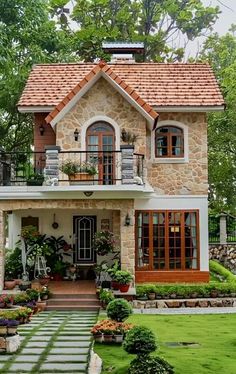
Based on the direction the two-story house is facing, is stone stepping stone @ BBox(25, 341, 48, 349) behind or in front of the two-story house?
in front

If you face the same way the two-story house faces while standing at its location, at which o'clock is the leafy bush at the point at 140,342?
The leafy bush is roughly at 12 o'clock from the two-story house.

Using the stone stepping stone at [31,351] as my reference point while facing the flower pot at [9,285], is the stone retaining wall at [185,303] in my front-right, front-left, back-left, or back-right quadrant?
front-right

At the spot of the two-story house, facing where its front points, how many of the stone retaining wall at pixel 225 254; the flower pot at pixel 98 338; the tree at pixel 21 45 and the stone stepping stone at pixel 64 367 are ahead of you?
2

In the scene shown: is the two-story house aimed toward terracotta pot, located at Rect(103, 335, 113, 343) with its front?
yes

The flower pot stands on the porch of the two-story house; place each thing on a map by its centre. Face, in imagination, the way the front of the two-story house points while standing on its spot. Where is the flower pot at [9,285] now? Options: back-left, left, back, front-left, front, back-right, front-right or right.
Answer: right

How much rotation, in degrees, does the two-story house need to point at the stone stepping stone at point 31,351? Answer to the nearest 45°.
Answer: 0° — it already faces it

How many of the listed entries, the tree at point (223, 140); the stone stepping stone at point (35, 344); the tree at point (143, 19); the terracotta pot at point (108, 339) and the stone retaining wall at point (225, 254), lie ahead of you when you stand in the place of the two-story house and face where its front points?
2

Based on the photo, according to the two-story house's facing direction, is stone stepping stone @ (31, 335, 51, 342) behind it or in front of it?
in front

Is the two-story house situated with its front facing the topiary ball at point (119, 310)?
yes

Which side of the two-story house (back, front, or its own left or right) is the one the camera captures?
front

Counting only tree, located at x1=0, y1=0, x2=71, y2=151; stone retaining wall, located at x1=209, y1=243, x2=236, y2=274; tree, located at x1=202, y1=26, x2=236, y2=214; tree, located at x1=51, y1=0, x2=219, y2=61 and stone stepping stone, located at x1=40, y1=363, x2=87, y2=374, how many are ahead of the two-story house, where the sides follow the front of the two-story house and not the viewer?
1

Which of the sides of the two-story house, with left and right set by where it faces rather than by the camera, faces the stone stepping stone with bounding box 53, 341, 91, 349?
front

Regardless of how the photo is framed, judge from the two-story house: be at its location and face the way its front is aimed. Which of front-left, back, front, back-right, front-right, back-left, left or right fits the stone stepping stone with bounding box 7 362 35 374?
front

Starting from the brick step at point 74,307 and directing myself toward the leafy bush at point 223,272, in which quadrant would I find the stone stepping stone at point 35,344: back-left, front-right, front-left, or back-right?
back-right

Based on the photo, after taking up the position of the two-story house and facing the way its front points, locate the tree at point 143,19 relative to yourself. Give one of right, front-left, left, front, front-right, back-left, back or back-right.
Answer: back

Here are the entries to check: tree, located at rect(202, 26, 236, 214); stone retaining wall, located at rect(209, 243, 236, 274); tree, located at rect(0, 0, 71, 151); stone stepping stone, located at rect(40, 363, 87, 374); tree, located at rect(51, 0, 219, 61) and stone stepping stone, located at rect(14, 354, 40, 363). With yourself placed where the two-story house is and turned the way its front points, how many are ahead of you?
2
